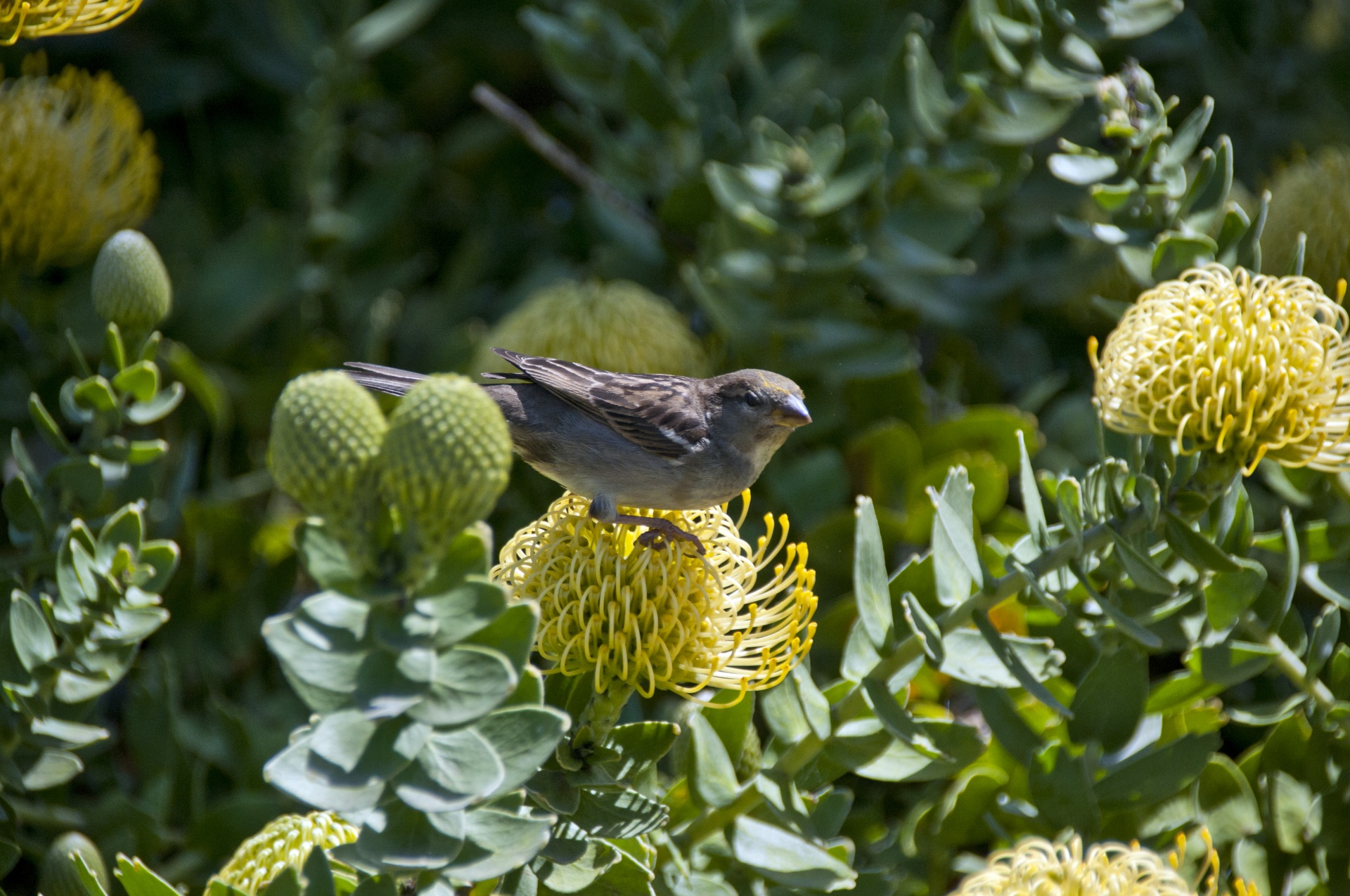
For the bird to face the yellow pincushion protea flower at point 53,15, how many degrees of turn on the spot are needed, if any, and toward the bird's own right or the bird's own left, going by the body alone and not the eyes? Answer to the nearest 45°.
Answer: approximately 180°

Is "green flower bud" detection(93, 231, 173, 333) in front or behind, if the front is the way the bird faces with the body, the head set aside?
behind

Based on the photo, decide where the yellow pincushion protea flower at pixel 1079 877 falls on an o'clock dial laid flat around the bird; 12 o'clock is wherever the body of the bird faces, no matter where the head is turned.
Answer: The yellow pincushion protea flower is roughly at 2 o'clock from the bird.

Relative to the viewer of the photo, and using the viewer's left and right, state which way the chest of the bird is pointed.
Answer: facing to the right of the viewer

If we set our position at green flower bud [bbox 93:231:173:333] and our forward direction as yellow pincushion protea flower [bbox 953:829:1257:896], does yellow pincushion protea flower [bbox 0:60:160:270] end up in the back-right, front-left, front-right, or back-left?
back-left

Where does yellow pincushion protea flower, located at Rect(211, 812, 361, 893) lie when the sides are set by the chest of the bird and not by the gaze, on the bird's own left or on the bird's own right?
on the bird's own right
